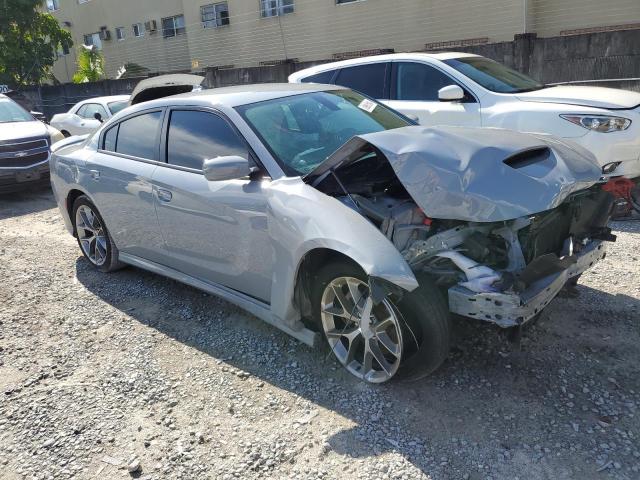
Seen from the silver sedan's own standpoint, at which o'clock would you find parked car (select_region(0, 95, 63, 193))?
The parked car is roughly at 6 o'clock from the silver sedan.

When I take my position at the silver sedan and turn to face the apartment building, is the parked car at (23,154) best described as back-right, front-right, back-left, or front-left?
front-left

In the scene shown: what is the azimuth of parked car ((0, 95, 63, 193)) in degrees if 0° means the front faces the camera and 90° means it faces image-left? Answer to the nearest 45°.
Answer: approximately 315°

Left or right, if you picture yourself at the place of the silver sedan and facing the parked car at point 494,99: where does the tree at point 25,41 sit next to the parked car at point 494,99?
left

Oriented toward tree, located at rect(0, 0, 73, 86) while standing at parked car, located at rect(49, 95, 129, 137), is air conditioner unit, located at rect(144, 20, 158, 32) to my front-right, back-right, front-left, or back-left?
front-right

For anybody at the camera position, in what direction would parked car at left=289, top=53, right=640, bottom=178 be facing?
facing the viewer and to the right of the viewer

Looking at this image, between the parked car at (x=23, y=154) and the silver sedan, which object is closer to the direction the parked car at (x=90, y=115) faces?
the silver sedan

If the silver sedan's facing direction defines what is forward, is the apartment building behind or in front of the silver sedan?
behind

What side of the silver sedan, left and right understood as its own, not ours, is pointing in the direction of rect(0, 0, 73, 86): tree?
back

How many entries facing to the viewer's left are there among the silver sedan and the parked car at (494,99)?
0

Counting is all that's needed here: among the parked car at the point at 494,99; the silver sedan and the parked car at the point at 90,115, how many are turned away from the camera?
0

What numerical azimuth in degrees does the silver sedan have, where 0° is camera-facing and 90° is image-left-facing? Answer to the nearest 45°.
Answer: approximately 315°

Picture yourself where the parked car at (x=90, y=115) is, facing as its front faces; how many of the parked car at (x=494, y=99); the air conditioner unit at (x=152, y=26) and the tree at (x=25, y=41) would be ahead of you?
1

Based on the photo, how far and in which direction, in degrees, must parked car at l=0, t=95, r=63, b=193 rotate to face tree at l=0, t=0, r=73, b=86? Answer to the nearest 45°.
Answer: approximately 135° to its left
